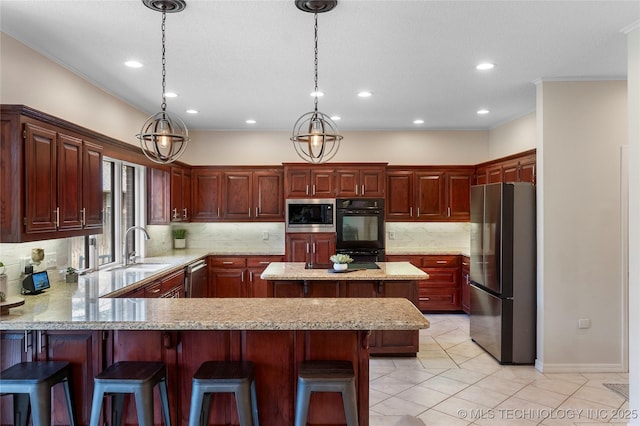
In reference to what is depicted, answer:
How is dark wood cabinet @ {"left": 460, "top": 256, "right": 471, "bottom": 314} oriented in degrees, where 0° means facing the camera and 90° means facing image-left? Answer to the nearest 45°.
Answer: approximately 45°

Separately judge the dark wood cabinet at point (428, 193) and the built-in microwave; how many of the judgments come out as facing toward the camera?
2

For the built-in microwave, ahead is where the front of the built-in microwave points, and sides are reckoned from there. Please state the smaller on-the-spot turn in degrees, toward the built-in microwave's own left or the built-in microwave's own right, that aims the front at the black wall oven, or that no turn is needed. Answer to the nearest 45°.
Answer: approximately 90° to the built-in microwave's own left

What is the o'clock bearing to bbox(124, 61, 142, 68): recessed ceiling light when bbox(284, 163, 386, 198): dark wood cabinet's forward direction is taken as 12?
The recessed ceiling light is roughly at 1 o'clock from the dark wood cabinet.

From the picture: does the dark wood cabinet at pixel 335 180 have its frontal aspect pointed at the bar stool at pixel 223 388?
yes

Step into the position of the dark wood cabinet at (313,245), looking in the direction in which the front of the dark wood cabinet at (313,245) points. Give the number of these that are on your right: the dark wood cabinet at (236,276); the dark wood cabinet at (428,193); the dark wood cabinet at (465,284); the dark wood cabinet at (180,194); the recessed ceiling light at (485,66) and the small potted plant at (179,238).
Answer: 3

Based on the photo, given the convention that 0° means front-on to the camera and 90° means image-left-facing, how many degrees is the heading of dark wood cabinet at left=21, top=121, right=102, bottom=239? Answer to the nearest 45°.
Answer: approximately 315°

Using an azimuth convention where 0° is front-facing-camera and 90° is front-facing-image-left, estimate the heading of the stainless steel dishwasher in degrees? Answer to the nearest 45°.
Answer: approximately 315°

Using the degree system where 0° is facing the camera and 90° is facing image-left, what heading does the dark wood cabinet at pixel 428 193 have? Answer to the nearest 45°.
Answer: approximately 0°

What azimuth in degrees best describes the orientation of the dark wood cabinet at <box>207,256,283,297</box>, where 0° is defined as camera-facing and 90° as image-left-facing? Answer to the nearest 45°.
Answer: approximately 0°
